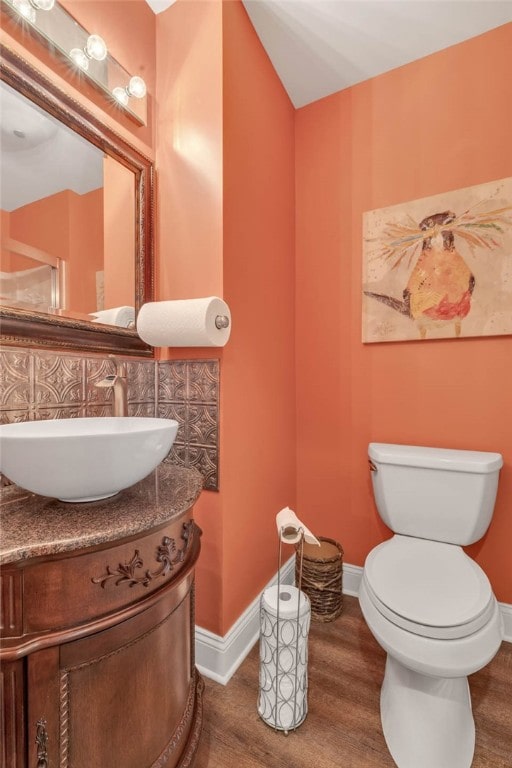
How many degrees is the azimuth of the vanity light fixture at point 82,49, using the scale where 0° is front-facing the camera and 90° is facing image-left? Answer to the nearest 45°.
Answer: approximately 315°

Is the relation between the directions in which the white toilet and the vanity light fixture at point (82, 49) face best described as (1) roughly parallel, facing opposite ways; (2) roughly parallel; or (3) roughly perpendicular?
roughly perpendicular
